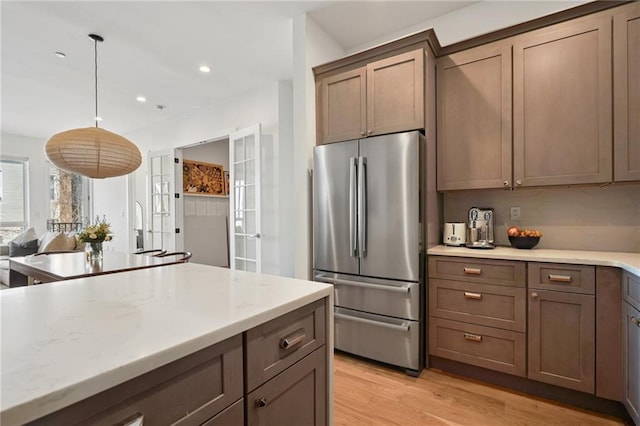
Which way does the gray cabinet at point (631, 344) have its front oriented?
to the viewer's left

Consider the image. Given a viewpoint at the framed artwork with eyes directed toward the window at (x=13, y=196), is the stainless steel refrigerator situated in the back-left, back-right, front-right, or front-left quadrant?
back-left

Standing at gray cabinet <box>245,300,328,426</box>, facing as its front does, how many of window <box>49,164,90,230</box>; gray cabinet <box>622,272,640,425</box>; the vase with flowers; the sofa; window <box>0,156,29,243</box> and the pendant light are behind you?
5

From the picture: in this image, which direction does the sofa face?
toward the camera

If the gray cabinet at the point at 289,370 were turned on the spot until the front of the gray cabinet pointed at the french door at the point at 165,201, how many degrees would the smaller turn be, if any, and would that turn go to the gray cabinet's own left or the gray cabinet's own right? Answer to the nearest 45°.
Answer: approximately 180°

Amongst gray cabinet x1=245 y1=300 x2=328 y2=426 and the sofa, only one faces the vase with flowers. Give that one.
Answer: the sofa

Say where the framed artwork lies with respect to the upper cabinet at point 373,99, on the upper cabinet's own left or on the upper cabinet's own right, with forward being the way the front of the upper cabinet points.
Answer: on the upper cabinet's own right

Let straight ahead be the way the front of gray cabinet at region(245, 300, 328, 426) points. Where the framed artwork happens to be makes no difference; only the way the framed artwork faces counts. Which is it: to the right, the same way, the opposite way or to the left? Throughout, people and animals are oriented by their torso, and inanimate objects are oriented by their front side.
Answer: the same way

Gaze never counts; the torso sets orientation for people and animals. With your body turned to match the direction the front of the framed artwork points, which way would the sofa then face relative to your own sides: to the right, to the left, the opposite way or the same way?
the same way

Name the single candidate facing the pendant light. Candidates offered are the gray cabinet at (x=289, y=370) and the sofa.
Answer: the sofa

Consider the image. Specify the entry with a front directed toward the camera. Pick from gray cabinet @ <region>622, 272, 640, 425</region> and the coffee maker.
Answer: the coffee maker

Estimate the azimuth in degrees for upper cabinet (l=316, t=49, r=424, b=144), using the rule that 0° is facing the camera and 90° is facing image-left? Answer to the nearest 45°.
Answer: approximately 45°

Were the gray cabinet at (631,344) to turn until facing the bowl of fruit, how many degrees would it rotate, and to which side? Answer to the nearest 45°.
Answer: approximately 45° to its right

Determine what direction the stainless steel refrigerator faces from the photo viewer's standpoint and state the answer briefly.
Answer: facing the viewer and to the left of the viewer

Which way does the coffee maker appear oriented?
toward the camera

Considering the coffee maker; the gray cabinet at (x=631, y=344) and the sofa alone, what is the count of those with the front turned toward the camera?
2
